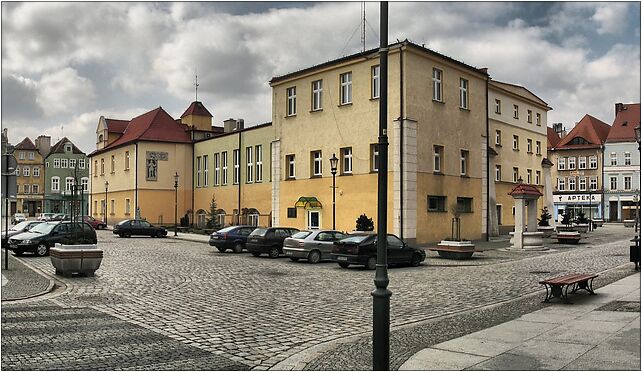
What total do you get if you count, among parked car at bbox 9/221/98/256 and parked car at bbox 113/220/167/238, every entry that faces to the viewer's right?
1

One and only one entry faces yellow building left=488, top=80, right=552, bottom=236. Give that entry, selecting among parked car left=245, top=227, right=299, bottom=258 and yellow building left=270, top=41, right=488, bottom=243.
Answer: the parked car

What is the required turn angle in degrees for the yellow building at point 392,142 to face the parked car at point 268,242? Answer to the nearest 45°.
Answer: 0° — it already faces it

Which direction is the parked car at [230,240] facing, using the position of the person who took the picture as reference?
facing away from the viewer and to the right of the viewer

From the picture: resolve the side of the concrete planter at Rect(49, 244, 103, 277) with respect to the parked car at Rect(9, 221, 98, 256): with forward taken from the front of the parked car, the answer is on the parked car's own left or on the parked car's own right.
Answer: on the parked car's own left

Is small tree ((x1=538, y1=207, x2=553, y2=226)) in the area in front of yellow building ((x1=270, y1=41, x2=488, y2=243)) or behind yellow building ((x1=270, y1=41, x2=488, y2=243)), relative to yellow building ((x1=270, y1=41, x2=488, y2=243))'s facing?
behind

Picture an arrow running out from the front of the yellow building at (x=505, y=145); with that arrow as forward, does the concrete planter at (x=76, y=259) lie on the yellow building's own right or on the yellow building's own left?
on the yellow building's own right

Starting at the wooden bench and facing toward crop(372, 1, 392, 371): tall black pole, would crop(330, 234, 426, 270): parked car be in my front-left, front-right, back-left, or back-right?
back-right

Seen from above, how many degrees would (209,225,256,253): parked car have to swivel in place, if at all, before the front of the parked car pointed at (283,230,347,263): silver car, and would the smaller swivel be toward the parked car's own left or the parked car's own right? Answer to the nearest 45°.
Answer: approximately 90° to the parked car's own right

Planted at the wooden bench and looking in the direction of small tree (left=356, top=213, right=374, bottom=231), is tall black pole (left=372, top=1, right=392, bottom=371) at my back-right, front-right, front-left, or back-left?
back-left

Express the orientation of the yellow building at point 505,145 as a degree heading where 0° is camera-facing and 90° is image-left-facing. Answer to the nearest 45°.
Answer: approximately 315°
